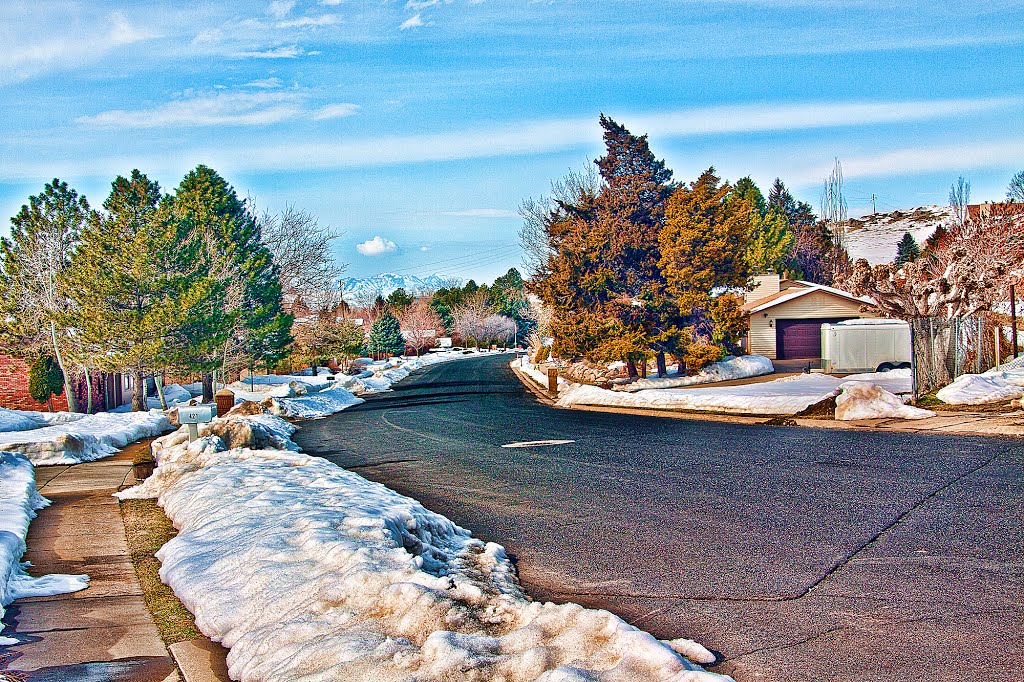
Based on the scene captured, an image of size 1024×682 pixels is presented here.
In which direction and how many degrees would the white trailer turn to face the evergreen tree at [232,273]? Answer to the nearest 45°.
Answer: approximately 45° to its left

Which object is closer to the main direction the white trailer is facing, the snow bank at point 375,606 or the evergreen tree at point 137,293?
the evergreen tree

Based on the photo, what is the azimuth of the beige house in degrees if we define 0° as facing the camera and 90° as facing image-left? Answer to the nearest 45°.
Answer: approximately 0°

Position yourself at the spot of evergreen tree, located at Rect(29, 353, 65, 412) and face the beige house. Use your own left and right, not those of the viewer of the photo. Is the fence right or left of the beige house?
right

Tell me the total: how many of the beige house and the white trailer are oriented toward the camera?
1

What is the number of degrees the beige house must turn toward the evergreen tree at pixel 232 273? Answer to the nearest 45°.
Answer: approximately 45° to its right

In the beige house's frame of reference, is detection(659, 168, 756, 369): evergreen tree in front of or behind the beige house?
in front

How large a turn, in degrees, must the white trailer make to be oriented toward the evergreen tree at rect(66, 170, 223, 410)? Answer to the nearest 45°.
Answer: approximately 45° to its left

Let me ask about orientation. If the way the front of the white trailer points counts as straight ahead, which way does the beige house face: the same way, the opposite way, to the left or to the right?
to the left

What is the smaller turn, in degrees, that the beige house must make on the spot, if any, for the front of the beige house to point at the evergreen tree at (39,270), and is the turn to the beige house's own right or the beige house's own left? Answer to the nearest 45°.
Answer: approximately 45° to the beige house's own right

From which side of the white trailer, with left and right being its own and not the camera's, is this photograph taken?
left

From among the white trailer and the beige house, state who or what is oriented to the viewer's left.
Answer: the white trailer

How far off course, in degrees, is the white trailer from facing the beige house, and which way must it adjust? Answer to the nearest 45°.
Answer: approximately 45° to its right
